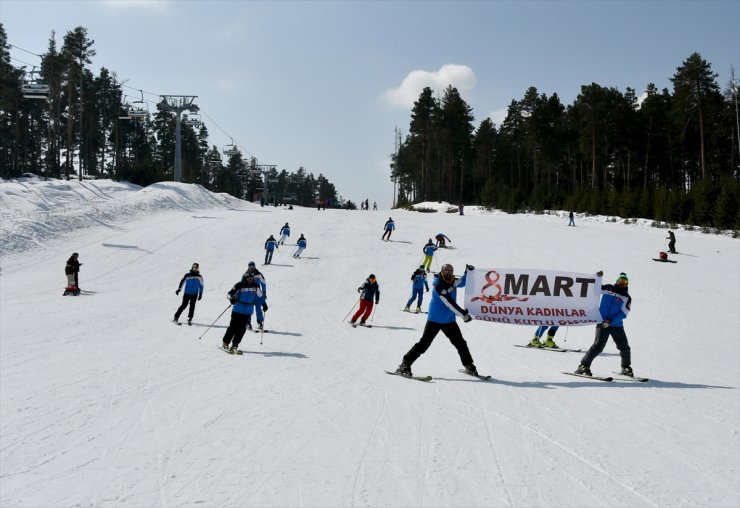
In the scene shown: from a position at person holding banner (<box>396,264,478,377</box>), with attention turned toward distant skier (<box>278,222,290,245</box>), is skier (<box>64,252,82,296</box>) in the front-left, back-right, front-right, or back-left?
front-left

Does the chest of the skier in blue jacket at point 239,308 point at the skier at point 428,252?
no

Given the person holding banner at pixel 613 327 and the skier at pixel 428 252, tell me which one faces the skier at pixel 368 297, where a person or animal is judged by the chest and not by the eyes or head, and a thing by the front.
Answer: the skier at pixel 428 252

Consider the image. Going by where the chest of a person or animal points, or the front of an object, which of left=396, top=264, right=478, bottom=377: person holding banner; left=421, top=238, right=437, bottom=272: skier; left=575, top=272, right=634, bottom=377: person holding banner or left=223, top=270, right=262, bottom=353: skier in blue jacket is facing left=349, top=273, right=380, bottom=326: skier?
left=421, top=238, right=437, bottom=272: skier

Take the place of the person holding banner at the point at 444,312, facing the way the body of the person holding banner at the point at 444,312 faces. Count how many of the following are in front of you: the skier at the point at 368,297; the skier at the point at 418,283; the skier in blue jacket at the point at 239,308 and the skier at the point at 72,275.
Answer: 0

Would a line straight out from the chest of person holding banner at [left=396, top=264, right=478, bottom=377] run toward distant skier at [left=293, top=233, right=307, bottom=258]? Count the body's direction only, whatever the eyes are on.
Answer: no

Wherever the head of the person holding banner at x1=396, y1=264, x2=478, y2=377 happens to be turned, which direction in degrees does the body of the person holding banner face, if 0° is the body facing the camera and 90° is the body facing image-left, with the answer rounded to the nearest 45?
approximately 315°

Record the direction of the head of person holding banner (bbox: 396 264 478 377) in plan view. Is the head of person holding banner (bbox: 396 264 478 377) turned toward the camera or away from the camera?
toward the camera

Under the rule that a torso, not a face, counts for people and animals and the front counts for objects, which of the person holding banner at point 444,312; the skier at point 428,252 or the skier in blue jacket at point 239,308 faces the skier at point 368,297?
the skier at point 428,252

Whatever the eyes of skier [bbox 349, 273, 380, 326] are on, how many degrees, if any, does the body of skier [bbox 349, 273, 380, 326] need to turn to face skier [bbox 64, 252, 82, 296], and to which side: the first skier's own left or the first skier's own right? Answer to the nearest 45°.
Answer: approximately 135° to the first skier's own right

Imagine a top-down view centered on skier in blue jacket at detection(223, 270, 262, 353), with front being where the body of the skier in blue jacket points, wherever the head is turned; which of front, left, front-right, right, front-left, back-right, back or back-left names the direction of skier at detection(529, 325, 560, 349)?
left

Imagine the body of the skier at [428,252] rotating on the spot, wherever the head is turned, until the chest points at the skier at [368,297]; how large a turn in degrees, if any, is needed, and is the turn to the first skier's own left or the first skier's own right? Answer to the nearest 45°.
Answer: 0° — they already face them

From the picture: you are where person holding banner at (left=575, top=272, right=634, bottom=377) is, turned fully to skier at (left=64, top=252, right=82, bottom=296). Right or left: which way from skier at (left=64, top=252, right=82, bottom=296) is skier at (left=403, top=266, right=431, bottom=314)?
right

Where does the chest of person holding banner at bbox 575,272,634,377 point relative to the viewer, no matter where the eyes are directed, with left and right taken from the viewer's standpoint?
facing the viewer

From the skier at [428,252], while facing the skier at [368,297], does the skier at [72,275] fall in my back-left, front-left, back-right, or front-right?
front-right

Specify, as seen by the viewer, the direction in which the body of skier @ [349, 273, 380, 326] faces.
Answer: toward the camera

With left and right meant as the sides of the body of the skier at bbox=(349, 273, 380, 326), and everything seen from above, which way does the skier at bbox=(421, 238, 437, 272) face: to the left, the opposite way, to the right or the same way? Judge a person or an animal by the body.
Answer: the same way
